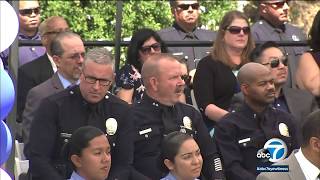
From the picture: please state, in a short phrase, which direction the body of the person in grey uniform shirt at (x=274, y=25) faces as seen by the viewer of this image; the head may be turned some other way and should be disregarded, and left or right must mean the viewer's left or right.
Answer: facing the viewer and to the right of the viewer

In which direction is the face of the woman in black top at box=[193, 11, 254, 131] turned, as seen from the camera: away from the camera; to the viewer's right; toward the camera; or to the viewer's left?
toward the camera

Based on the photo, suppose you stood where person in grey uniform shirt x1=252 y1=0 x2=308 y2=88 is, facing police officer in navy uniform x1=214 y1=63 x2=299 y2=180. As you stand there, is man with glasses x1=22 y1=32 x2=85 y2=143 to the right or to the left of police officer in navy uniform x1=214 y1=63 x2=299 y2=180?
right

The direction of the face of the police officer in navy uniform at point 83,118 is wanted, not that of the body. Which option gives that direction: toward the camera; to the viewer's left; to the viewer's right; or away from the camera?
toward the camera

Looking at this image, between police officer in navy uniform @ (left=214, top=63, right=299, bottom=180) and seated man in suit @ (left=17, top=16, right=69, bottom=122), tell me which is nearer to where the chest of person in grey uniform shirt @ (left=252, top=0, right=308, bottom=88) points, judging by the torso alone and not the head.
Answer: the police officer in navy uniform

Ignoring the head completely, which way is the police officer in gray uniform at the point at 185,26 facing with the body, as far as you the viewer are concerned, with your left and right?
facing the viewer

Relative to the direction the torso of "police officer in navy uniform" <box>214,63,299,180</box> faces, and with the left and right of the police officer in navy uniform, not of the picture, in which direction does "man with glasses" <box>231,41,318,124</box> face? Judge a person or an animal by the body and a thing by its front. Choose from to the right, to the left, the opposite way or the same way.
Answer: the same way

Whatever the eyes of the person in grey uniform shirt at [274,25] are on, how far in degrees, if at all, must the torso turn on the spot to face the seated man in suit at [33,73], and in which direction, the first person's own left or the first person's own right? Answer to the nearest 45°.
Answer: approximately 90° to the first person's own right

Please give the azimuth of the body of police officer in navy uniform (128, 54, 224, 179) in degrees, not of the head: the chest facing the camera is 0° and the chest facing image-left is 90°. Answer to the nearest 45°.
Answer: approximately 315°

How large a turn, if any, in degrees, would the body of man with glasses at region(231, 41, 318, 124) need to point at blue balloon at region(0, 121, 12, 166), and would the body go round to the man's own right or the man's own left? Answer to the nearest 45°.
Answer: approximately 90° to the man's own right

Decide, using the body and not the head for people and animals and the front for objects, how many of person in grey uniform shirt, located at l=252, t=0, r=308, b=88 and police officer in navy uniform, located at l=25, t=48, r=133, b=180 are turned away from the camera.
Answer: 0

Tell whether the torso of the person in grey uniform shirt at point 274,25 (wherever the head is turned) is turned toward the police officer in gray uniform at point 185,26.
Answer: no

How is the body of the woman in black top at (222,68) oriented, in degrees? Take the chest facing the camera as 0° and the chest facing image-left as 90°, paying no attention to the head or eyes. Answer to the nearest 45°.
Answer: approximately 315°

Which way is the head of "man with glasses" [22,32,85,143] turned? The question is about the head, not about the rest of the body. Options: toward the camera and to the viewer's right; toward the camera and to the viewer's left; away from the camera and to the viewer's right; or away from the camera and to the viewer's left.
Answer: toward the camera and to the viewer's right

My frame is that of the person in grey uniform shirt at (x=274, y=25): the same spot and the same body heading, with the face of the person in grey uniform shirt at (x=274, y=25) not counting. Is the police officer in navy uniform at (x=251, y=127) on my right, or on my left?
on my right
